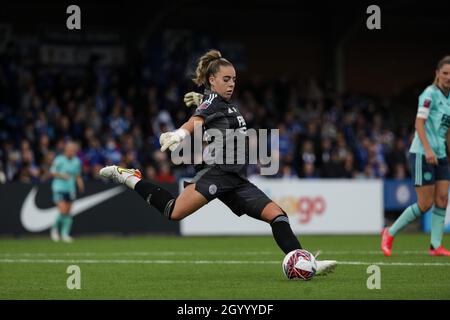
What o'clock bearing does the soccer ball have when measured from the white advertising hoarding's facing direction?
The soccer ball is roughly at 12 o'clock from the white advertising hoarding.

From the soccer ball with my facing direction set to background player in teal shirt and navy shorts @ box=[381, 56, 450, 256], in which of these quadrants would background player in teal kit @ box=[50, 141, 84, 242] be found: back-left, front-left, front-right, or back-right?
front-left

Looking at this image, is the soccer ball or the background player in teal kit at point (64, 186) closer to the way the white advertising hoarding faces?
the soccer ball

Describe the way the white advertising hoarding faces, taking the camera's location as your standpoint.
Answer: facing the viewer

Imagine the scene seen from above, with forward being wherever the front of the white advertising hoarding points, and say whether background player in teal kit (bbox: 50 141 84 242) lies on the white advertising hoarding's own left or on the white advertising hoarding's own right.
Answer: on the white advertising hoarding's own right

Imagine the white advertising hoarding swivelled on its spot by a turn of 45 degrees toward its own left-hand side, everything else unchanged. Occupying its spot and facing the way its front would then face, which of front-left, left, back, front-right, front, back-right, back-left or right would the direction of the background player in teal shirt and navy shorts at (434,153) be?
front-right
